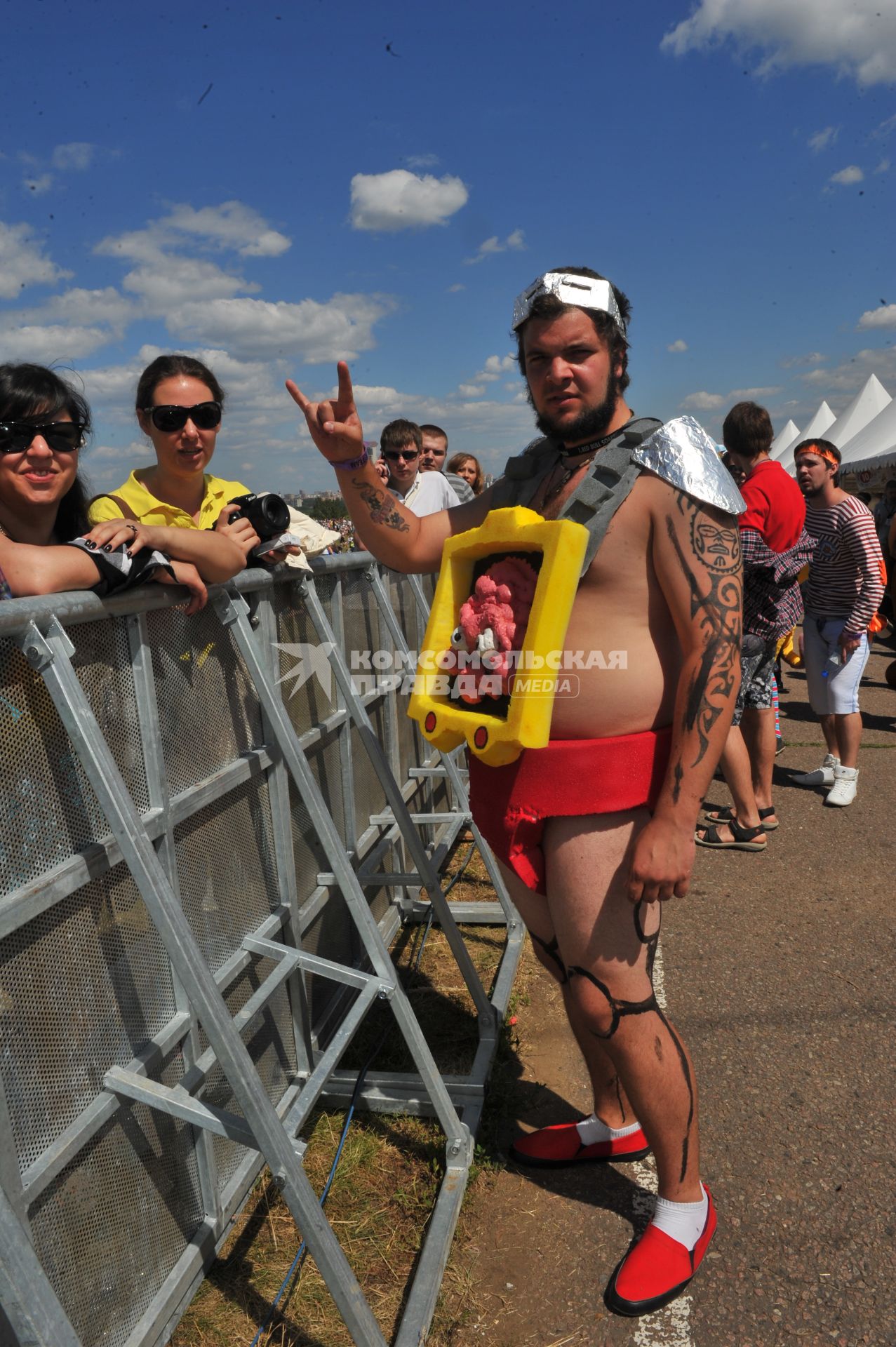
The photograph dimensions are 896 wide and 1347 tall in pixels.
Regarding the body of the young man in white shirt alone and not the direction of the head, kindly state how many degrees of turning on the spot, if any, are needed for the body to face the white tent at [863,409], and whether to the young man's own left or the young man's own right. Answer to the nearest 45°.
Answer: approximately 135° to the young man's own left

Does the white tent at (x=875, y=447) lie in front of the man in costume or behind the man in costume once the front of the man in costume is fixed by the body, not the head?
behind

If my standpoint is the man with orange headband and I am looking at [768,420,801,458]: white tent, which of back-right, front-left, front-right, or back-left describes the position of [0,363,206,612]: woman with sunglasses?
back-left

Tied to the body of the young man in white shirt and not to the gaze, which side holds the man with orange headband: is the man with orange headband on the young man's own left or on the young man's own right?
on the young man's own left

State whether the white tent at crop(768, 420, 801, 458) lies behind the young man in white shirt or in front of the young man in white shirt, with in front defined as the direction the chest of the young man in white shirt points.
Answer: behind

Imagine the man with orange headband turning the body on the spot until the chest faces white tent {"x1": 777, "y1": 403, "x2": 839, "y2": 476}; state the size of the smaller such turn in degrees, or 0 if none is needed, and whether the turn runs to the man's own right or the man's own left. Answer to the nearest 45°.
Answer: approximately 135° to the man's own right

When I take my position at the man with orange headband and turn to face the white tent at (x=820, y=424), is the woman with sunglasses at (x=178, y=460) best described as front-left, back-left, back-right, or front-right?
back-left

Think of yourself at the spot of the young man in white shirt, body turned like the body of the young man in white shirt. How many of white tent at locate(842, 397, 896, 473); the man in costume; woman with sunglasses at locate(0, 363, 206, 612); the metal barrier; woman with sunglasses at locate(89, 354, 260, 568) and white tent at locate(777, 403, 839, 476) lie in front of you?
4

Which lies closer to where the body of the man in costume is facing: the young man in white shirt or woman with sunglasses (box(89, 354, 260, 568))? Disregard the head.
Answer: the woman with sunglasses
